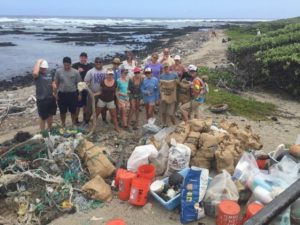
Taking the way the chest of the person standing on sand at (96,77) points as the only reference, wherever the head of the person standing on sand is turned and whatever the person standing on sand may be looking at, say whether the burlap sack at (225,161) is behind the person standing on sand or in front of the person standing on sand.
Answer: in front

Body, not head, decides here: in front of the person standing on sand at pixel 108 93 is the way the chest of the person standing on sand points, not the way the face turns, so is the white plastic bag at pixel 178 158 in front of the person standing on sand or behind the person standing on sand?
in front

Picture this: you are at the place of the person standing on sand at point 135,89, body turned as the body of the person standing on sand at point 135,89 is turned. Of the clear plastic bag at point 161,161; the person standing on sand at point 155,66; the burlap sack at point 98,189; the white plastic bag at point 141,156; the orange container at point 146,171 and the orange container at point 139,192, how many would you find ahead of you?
5

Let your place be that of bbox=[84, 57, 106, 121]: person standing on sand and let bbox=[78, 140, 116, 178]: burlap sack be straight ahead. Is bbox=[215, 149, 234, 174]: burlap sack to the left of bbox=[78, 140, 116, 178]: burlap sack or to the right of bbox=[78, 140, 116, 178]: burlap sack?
left

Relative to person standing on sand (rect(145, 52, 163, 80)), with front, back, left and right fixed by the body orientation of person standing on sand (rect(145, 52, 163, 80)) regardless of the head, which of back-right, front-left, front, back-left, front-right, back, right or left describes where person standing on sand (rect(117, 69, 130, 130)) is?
front-right

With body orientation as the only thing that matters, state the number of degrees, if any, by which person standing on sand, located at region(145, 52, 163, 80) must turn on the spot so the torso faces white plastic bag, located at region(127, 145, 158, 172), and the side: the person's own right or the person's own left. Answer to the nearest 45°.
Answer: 0° — they already face it

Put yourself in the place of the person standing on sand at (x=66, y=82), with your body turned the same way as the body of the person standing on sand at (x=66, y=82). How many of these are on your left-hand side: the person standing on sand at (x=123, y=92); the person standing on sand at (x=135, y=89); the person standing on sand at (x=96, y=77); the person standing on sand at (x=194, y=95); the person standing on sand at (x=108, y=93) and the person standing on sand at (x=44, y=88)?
5

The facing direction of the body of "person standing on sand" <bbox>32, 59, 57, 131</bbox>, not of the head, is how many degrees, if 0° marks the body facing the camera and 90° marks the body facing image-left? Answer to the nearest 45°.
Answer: approximately 0°
